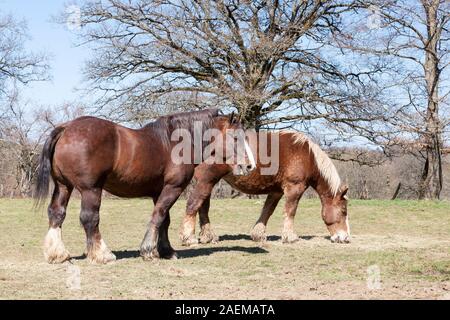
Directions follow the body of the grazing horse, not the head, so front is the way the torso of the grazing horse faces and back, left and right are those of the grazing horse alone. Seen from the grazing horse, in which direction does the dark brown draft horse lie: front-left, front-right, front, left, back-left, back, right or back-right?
back-right

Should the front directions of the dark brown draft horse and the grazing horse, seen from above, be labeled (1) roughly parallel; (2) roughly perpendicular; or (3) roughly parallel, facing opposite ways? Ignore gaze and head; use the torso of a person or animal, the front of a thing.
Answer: roughly parallel

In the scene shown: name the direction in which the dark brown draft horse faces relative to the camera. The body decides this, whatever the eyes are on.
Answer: to the viewer's right

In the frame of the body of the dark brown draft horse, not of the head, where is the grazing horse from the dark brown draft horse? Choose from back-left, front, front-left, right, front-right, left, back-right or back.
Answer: front-left

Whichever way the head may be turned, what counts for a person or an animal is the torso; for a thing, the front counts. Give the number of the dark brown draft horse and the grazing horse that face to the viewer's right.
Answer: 2

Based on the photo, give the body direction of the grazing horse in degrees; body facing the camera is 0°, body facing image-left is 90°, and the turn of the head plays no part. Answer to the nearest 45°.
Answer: approximately 270°
